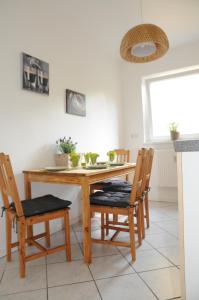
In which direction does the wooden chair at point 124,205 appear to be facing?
to the viewer's left

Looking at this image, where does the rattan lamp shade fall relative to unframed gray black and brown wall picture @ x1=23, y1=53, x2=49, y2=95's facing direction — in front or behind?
in front

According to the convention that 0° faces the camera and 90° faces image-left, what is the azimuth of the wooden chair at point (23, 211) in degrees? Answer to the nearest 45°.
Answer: approximately 225°

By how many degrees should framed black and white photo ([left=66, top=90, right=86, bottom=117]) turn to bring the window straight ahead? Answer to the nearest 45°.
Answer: approximately 90° to its left

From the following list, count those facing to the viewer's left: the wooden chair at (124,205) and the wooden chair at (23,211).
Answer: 1
